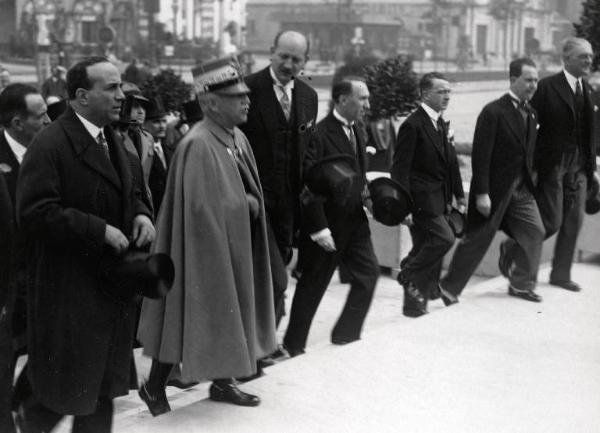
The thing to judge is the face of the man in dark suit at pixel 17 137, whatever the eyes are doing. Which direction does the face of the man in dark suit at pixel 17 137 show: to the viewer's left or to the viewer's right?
to the viewer's right

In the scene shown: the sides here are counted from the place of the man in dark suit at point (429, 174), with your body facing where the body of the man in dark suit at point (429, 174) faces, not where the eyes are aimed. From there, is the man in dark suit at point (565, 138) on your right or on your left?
on your left

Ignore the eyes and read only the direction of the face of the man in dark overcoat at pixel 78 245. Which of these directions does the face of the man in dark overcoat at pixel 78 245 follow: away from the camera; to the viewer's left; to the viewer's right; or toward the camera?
to the viewer's right
